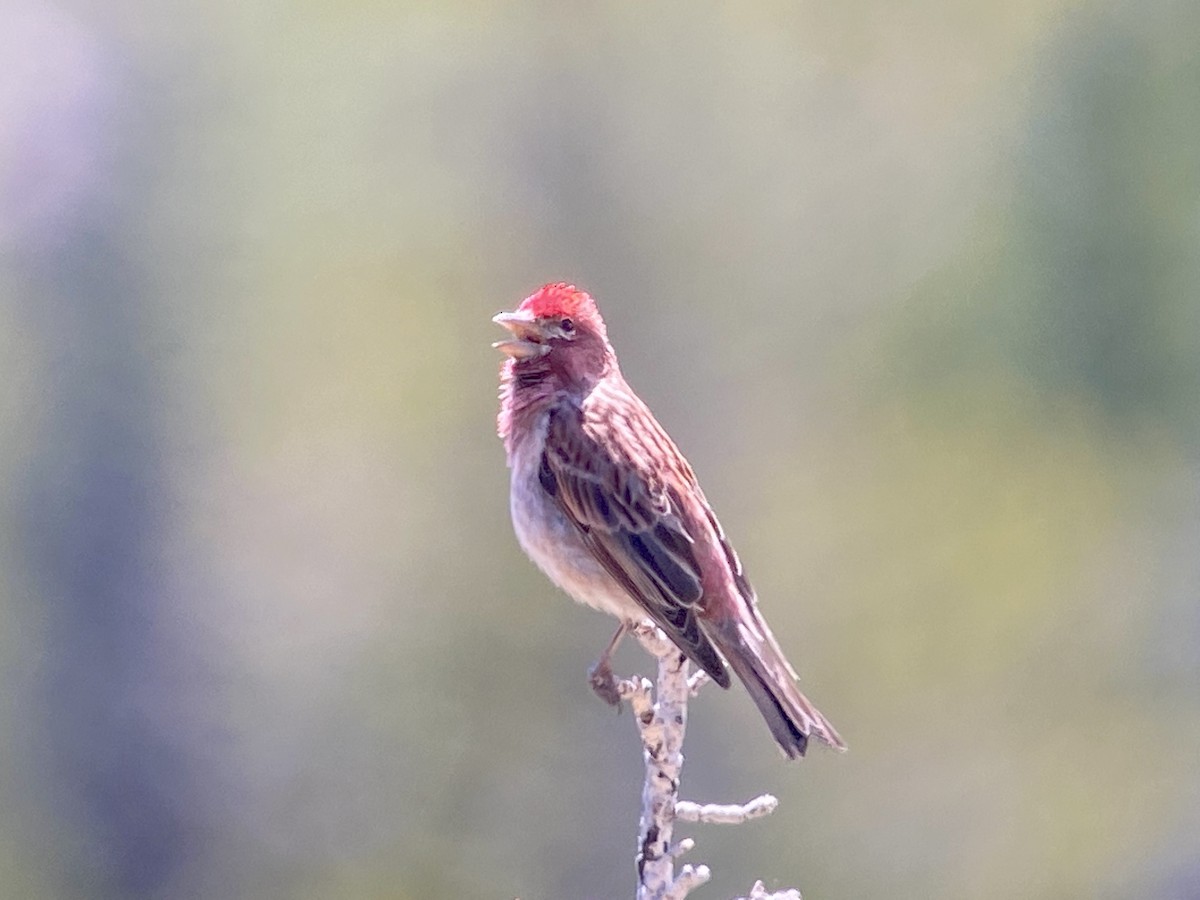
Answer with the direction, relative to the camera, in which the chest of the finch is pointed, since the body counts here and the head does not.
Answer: to the viewer's left
